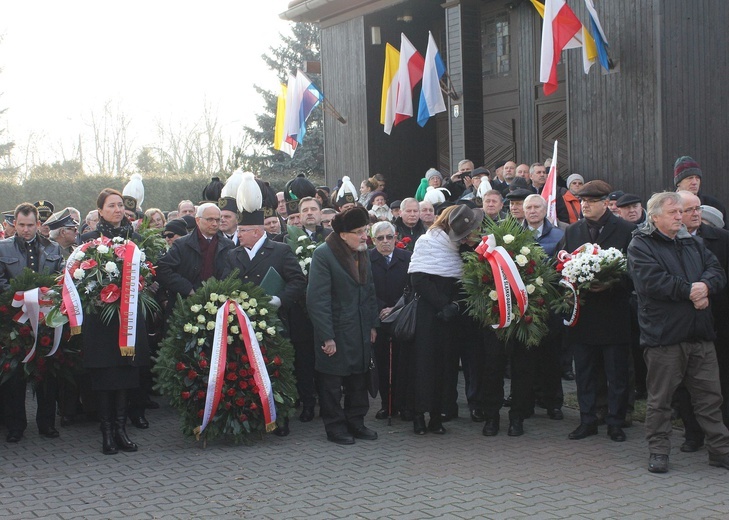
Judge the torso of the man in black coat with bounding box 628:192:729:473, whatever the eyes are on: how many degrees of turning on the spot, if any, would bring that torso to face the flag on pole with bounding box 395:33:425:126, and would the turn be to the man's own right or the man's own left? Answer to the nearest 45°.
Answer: approximately 180°

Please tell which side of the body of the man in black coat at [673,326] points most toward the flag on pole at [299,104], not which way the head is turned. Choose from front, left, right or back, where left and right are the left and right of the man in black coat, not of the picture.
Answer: back

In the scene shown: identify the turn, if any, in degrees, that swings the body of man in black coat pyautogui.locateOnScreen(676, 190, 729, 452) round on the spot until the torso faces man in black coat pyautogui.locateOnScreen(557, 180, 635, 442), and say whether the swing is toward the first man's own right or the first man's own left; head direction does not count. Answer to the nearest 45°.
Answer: approximately 45° to the first man's own right

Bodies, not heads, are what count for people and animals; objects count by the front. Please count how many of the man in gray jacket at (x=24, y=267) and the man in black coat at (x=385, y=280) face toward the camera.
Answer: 2

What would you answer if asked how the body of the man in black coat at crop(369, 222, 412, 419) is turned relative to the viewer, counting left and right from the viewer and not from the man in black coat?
facing the viewer

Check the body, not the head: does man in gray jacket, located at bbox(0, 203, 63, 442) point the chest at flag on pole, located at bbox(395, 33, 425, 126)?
no

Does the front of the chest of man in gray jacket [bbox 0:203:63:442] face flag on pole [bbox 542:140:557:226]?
no

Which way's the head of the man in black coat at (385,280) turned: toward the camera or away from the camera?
toward the camera

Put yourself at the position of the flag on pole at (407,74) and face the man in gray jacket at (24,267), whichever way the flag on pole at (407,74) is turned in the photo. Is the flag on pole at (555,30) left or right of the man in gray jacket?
left

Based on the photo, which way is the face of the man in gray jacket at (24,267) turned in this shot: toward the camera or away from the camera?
toward the camera

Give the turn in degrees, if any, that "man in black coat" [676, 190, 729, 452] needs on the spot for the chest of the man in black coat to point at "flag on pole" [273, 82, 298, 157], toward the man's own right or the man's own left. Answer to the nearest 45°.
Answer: approximately 90° to the man's own right

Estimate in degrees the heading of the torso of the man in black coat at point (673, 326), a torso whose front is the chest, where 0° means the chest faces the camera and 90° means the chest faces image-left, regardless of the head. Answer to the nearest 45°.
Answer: approximately 315°

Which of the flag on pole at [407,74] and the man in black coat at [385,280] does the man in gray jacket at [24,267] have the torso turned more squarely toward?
the man in black coat

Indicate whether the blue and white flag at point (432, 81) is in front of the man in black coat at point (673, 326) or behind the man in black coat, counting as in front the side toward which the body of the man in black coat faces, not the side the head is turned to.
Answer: behind

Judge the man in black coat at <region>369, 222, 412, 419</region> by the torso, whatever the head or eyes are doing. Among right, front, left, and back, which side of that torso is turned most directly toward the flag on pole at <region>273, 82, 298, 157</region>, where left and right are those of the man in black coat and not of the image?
back

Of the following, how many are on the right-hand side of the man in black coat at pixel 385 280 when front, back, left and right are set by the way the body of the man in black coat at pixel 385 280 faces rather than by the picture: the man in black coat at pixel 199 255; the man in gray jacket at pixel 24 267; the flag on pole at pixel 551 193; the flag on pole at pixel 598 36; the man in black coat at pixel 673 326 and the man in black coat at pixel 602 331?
2

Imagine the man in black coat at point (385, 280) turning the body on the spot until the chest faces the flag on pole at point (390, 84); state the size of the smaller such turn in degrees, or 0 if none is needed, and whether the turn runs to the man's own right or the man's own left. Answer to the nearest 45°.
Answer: approximately 180°

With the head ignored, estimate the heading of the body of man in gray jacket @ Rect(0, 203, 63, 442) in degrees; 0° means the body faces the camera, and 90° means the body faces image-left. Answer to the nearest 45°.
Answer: approximately 0°

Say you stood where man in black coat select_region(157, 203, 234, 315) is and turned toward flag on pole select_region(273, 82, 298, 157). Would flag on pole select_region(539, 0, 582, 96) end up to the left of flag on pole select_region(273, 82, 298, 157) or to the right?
right

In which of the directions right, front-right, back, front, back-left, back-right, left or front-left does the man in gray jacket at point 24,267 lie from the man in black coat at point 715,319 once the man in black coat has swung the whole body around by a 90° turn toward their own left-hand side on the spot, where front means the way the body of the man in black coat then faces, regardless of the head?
back-right

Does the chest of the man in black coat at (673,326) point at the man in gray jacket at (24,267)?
no
